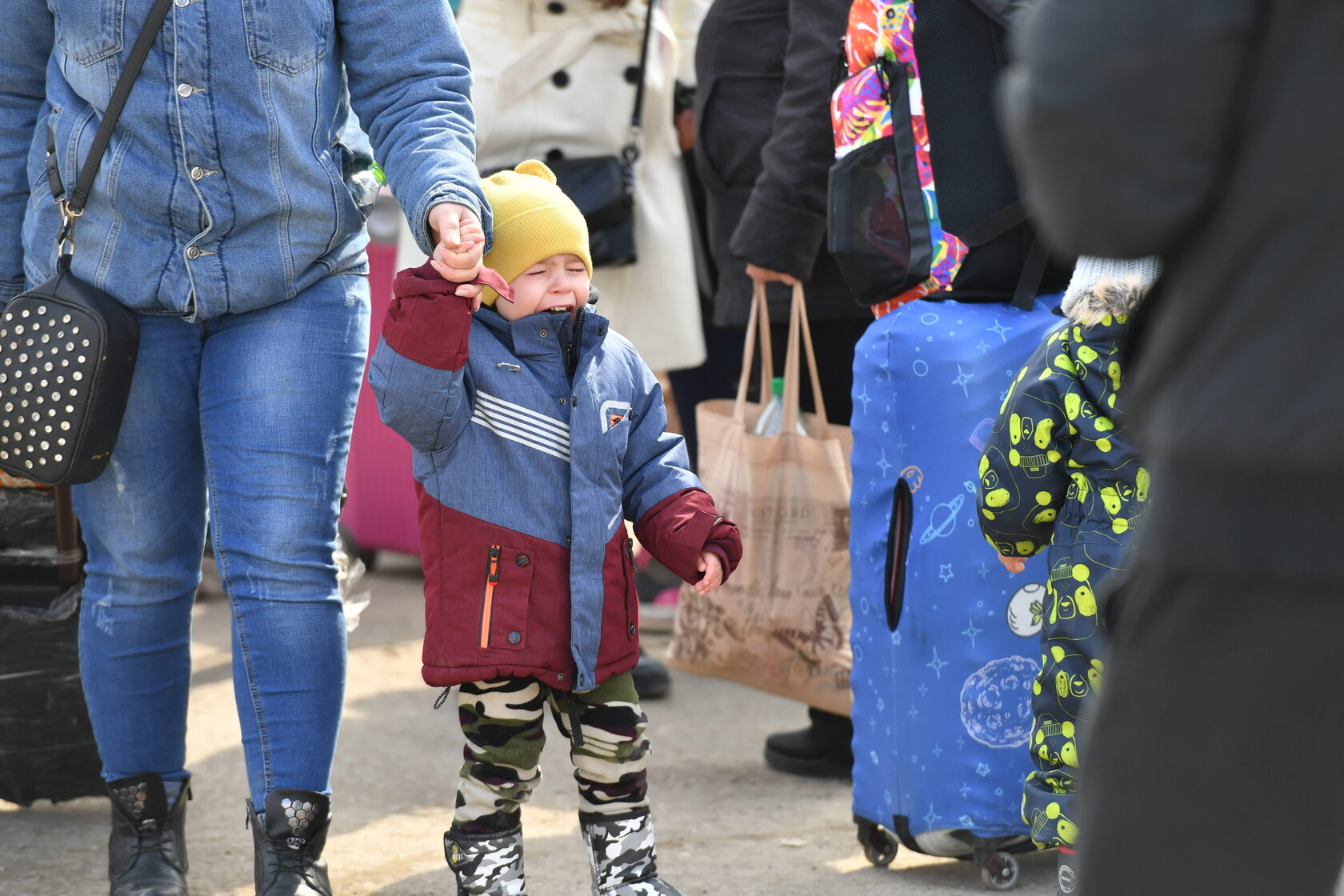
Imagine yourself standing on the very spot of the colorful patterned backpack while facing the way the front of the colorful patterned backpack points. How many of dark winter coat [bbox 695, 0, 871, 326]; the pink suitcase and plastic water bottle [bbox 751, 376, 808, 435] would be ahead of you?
3

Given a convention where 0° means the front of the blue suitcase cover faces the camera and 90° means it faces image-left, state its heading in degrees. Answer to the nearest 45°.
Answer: approximately 315°

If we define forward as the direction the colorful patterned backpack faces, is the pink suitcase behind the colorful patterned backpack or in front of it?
in front

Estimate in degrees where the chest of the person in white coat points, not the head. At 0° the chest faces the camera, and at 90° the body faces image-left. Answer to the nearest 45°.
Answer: approximately 0°
